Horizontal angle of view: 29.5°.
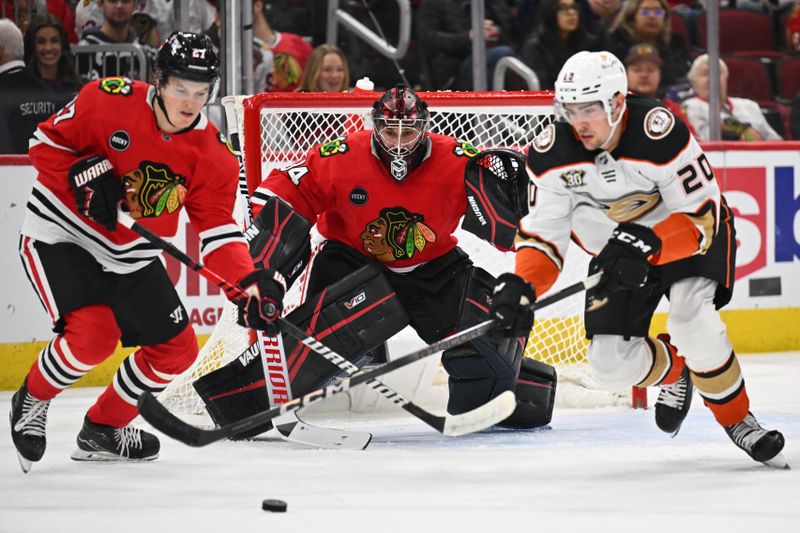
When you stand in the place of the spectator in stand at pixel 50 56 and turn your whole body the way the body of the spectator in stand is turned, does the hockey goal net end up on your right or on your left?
on your left

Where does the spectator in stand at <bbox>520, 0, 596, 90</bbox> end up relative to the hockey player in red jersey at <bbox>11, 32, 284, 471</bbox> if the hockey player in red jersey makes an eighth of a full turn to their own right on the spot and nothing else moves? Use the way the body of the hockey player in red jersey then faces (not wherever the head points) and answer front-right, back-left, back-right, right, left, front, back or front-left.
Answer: back-left

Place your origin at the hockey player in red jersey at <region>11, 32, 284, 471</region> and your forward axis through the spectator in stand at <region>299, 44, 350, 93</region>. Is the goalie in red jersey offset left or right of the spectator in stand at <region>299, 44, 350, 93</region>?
right

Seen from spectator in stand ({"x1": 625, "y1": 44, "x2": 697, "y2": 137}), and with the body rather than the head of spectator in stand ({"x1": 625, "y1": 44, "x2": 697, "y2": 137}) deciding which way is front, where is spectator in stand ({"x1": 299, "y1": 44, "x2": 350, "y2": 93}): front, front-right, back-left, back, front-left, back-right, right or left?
front-right

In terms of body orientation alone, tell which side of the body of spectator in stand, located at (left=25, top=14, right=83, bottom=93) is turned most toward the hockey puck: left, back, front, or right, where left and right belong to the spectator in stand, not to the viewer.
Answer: front

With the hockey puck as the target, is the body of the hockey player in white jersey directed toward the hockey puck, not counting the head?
yes

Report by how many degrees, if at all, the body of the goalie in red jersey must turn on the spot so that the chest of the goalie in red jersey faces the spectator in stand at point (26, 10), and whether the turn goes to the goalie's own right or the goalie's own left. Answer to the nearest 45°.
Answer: approximately 135° to the goalie's own right

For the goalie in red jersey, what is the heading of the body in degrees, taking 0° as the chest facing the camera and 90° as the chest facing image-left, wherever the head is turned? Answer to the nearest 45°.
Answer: approximately 0°

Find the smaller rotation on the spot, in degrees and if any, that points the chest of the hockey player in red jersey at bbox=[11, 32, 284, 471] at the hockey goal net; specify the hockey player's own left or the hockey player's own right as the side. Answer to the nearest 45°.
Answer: approximately 90° to the hockey player's own left

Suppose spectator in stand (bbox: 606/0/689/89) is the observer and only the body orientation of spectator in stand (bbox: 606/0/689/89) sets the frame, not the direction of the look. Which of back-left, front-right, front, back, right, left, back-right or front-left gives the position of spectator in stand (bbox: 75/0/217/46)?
front-right

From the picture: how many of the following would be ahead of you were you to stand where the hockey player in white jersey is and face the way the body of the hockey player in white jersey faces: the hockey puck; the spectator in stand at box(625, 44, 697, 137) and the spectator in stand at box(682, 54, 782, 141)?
1

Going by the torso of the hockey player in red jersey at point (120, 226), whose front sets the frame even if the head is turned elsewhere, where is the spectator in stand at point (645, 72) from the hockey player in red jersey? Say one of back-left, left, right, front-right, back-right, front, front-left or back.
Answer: left

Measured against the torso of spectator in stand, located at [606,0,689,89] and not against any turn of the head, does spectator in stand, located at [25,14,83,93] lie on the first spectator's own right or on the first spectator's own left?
on the first spectator's own right

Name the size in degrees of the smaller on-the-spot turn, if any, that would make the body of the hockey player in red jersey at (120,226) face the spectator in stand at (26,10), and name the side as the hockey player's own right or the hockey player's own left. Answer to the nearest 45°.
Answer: approximately 135° to the hockey player's own left

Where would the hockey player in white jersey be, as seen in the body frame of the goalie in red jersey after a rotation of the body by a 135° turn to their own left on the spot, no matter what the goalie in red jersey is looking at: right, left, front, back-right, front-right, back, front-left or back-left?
right
